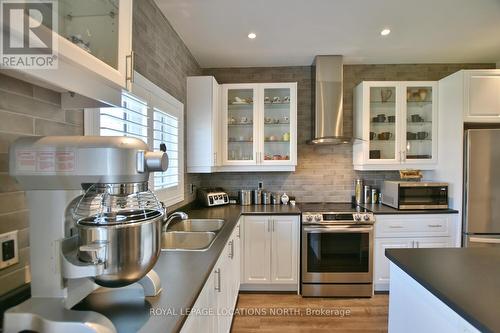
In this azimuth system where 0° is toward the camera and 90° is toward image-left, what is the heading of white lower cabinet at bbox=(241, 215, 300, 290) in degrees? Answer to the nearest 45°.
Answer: approximately 0°

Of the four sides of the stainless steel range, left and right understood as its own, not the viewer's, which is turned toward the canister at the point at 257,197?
right

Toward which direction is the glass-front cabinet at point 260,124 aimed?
toward the camera

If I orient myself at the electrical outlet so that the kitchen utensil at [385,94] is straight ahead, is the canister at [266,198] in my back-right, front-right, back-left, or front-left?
front-left

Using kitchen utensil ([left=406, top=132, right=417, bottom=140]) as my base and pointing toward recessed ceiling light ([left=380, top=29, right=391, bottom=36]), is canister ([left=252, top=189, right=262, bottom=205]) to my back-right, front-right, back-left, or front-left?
front-right

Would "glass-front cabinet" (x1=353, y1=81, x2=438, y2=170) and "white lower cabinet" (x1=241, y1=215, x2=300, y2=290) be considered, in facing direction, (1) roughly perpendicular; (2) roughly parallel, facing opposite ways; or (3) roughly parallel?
roughly parallel

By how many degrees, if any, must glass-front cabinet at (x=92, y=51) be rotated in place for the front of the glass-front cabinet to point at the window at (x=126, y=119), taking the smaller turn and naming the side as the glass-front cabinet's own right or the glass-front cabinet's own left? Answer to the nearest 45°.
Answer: approximately 135° to the glass-front cabinet's own left

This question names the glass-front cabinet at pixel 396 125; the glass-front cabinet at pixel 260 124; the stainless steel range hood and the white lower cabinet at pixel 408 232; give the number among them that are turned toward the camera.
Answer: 4

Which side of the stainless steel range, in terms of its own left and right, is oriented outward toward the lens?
front

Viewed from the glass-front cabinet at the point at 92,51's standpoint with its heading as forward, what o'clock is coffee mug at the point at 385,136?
The coffee mug is roughly at 10 o'clock from the glass-front cabinet.

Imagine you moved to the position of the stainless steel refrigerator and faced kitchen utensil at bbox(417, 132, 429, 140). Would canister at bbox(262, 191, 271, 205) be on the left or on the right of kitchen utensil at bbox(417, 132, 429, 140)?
left

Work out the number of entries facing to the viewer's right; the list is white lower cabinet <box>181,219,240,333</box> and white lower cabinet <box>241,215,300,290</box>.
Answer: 1
